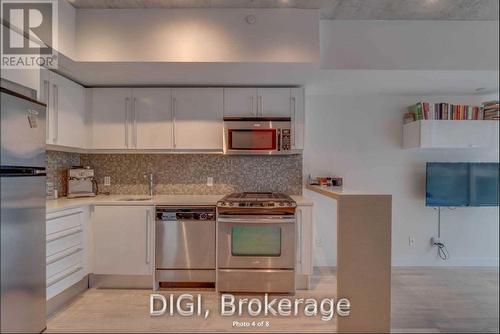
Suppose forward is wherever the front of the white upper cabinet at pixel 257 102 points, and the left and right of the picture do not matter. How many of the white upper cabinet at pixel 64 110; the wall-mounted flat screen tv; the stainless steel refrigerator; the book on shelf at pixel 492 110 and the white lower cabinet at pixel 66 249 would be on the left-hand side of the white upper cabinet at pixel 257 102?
2

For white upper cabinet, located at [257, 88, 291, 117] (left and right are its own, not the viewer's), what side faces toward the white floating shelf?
left

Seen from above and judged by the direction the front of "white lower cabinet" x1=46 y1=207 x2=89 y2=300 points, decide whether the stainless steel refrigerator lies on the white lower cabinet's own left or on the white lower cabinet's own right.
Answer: on the white lower cabinet's own right

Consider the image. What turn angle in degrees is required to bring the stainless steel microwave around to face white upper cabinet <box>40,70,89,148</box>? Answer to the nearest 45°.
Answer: approximately 90° to its right

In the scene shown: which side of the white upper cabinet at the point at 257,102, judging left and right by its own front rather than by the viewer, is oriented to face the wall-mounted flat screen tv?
left

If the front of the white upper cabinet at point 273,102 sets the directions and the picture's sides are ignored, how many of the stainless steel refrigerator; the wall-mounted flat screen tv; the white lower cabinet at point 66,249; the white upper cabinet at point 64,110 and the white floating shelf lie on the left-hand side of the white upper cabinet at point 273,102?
2

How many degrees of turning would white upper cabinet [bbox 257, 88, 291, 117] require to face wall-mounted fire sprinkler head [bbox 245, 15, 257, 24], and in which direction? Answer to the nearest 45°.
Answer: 0° — it already faces it

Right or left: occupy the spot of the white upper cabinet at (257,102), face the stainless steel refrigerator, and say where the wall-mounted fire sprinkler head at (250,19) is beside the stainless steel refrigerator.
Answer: left

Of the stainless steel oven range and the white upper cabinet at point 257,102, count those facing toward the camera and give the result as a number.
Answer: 2

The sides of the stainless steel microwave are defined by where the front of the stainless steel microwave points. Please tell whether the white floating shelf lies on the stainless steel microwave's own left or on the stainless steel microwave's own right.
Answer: on the stainless steel microwave's own left
